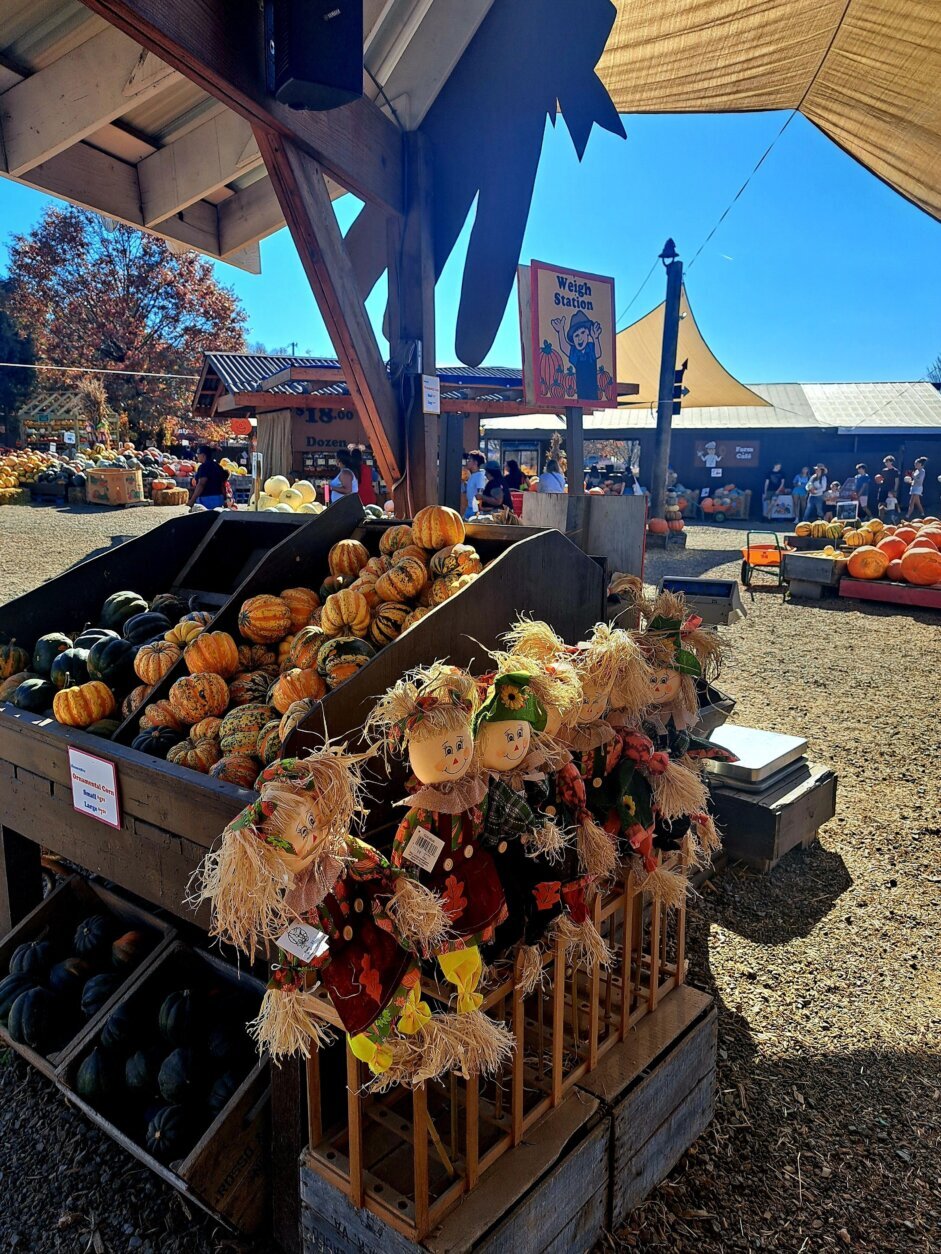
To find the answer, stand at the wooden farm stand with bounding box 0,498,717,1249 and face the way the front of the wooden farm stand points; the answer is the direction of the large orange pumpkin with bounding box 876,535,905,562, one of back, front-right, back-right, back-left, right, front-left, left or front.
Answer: back

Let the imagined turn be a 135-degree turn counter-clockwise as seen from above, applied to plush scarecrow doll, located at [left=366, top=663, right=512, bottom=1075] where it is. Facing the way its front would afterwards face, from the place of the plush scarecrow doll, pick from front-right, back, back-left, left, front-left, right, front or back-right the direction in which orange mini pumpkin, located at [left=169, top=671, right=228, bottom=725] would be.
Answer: front-left

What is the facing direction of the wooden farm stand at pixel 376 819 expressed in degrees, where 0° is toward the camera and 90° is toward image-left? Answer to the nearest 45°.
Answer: approximately 45°

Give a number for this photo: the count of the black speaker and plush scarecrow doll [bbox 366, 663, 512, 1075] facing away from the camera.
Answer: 0

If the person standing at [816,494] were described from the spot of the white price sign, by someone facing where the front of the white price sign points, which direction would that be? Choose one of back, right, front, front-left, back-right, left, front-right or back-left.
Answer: back

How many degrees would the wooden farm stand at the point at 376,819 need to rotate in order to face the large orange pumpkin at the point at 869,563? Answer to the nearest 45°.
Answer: approximately 180°

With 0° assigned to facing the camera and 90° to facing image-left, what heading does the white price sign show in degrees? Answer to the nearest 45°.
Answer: approximately 45°
